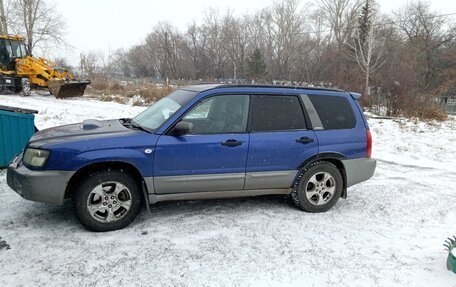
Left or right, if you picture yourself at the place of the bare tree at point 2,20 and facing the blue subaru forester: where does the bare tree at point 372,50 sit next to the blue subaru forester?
left

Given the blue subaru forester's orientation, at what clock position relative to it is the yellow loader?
The yellow loader is roughly at 2 o'clock from the blue subaru forester.

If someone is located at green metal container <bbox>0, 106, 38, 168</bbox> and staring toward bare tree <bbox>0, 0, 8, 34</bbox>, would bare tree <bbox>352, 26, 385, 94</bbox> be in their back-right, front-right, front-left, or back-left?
front-right

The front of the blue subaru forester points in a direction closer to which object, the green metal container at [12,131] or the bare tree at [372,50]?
the green metal container

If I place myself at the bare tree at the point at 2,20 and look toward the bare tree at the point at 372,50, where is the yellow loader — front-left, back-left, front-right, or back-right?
front-right

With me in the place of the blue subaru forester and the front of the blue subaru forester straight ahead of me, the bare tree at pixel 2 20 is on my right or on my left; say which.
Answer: on my right

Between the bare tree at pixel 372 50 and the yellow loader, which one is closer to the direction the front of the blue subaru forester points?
the yellow loader

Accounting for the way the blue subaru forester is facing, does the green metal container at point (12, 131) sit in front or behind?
in front

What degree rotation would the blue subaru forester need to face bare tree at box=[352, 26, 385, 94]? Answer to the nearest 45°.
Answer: approximately 135° to its right

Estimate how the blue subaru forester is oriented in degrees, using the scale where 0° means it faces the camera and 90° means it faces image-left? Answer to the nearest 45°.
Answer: approximately 90°
